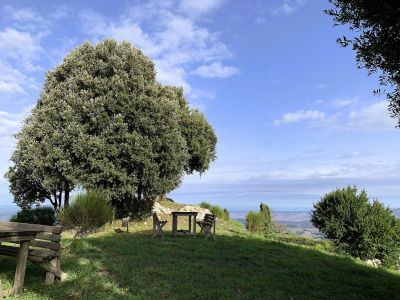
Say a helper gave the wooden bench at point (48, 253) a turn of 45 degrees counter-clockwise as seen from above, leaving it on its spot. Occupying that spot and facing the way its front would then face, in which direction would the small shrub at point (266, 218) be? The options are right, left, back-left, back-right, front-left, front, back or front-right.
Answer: back-left

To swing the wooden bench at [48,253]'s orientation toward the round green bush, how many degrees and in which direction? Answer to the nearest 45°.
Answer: approximately 135° to its left

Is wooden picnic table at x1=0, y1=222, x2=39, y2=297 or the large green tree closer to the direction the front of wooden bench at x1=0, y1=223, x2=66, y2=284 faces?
the wooden picnic table

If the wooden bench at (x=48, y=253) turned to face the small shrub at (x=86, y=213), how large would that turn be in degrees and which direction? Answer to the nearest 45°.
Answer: approximately 135° to its right

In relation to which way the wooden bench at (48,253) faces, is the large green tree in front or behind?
behind

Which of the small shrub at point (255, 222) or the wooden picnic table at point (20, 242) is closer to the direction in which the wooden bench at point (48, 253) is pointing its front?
the wooden picnic table
